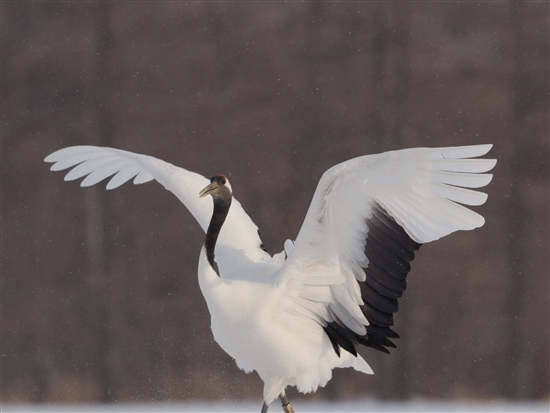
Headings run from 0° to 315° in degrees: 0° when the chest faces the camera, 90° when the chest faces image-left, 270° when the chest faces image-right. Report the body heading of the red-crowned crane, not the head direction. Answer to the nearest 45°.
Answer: approximately 45°
